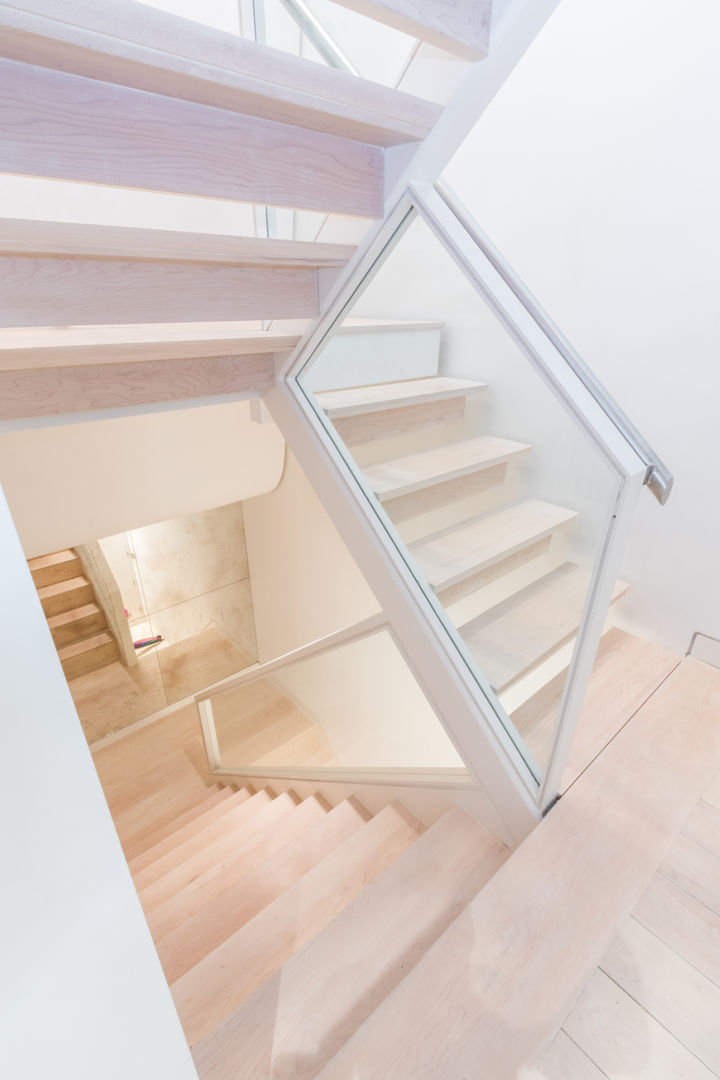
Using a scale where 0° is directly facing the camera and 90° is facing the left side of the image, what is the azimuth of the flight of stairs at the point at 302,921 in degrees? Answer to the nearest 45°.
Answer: approximately 135°

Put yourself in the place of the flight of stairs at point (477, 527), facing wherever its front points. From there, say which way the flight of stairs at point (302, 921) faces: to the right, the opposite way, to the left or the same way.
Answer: the opposite way

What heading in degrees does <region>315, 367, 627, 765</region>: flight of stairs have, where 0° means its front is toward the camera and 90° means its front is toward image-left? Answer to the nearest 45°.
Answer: approximately 315°
